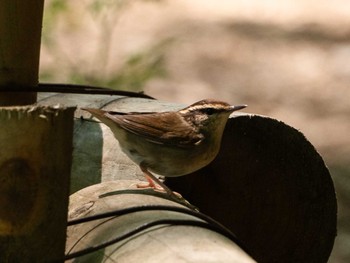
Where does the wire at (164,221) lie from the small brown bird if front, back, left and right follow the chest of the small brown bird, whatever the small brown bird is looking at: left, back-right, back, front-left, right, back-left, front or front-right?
right

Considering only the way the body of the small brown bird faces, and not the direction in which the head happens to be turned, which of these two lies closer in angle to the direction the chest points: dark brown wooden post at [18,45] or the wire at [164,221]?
the wire

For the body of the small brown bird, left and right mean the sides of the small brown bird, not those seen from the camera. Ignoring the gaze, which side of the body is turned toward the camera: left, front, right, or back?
right
